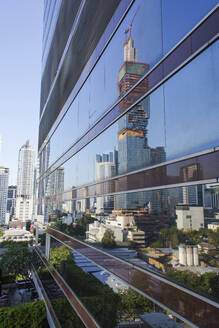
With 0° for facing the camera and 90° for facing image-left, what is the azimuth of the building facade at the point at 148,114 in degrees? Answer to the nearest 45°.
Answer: approximately 45°
